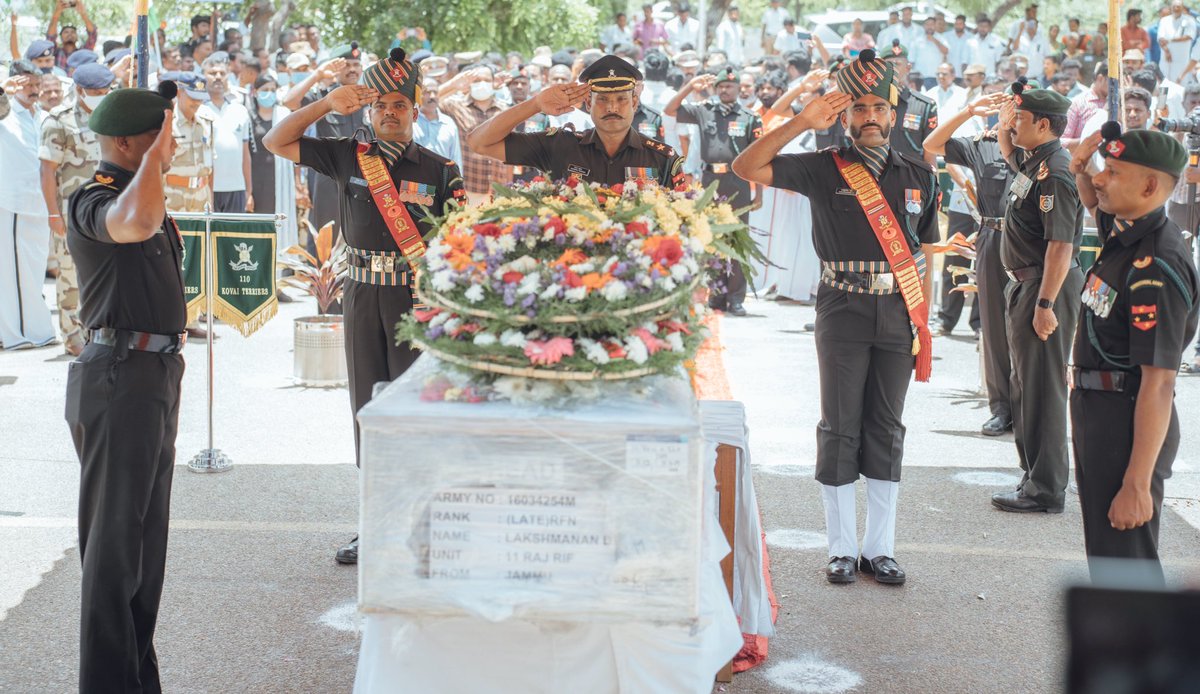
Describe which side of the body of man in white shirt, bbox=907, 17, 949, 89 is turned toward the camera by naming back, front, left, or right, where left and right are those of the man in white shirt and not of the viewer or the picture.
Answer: front

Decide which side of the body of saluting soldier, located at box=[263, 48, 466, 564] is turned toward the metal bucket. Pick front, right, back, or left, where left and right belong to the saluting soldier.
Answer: back

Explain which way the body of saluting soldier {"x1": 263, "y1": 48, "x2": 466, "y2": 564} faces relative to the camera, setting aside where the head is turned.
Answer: toward the camera

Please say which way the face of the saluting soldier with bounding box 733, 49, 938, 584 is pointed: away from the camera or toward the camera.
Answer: toward the camera

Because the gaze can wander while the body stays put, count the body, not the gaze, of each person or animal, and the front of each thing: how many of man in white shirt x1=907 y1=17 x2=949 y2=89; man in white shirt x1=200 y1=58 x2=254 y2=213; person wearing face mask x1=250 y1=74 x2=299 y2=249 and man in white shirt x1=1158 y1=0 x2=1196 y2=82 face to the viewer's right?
0

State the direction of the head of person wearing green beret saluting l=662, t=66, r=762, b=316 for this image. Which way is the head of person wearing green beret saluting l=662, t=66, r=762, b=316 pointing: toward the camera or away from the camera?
toward the camera

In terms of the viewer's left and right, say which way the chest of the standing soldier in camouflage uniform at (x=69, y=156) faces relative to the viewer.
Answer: facing the viewer and to the right of the viewer

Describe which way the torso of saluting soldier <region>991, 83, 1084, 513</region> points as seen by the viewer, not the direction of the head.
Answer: to the viewer's left

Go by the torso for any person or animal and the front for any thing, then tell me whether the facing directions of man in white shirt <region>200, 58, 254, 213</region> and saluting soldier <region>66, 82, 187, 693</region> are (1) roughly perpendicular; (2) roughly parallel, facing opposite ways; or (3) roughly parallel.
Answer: roughly perpendicular

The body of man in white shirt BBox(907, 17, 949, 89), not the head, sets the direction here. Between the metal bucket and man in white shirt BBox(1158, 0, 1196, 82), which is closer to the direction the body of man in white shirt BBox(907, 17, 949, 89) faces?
the metal bucket

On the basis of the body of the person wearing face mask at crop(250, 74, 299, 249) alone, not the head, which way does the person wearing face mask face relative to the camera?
toward the camera

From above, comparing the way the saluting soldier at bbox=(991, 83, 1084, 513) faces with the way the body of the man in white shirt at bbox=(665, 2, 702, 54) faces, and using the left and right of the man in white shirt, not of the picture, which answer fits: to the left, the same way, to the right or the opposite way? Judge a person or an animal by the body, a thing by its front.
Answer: to the right

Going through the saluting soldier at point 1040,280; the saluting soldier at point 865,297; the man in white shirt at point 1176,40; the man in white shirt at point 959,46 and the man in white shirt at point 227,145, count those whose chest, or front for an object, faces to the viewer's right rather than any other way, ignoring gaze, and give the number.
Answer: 0

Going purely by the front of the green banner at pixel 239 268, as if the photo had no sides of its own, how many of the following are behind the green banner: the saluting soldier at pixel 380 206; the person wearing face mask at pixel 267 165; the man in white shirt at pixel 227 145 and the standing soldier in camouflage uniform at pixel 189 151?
3

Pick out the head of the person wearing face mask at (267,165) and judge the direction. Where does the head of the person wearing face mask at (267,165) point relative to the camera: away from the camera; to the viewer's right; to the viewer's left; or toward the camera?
toward the camera

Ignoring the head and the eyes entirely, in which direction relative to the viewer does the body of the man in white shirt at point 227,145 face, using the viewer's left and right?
facing the viewer

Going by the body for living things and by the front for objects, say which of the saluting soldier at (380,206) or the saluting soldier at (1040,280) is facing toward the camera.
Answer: the saluting soldier at (380,206)

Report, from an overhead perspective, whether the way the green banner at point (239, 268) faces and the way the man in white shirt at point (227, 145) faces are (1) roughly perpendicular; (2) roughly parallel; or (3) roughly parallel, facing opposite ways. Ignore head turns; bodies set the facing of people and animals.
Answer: roughly parallel

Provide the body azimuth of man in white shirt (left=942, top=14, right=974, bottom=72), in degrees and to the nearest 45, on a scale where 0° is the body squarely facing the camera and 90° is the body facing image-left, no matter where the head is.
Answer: approximately 0°

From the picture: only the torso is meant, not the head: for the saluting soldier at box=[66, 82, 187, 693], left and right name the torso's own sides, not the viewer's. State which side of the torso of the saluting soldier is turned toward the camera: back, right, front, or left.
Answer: right

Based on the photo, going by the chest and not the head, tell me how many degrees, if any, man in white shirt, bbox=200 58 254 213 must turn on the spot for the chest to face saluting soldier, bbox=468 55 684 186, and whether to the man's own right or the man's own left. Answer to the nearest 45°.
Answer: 0° — they already face them
